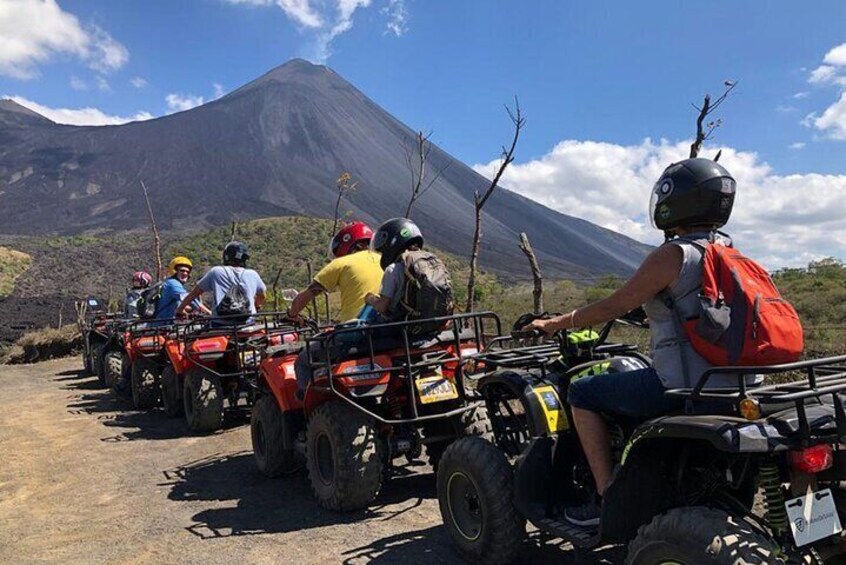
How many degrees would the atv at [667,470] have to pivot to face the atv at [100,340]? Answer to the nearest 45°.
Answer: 0° — it already faces it

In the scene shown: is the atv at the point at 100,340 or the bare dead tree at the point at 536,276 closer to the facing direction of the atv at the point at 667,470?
the atv

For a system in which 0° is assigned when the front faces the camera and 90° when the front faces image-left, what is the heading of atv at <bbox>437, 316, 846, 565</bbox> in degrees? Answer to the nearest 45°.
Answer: approximately 135°

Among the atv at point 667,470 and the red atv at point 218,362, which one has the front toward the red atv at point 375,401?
the atv

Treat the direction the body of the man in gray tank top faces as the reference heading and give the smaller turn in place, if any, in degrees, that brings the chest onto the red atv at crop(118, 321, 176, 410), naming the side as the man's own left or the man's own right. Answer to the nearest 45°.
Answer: approximately 45° to the man's own right

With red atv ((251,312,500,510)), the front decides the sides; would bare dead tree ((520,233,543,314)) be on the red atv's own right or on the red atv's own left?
on the red atv's own right

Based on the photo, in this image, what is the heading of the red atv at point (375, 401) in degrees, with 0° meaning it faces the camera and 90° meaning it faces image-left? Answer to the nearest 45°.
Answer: approximately 135°

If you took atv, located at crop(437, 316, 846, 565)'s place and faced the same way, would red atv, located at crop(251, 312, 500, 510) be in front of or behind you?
in front

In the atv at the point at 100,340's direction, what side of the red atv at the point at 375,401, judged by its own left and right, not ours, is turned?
front

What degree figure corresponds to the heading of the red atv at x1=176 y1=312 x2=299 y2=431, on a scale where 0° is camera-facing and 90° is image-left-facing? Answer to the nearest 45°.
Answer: approximately 135°

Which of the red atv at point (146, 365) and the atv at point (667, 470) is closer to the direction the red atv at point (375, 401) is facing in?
the red atv

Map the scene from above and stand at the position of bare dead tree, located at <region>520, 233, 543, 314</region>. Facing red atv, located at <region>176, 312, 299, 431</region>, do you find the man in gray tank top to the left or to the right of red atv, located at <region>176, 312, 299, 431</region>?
left

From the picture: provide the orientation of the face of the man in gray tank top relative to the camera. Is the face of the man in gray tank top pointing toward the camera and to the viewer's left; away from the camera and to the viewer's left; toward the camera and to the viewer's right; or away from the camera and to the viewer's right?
away from the camera and to the viewer's left

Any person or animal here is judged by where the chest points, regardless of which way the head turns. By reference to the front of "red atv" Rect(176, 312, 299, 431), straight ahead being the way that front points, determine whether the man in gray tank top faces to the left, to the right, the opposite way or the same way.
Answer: the same way
